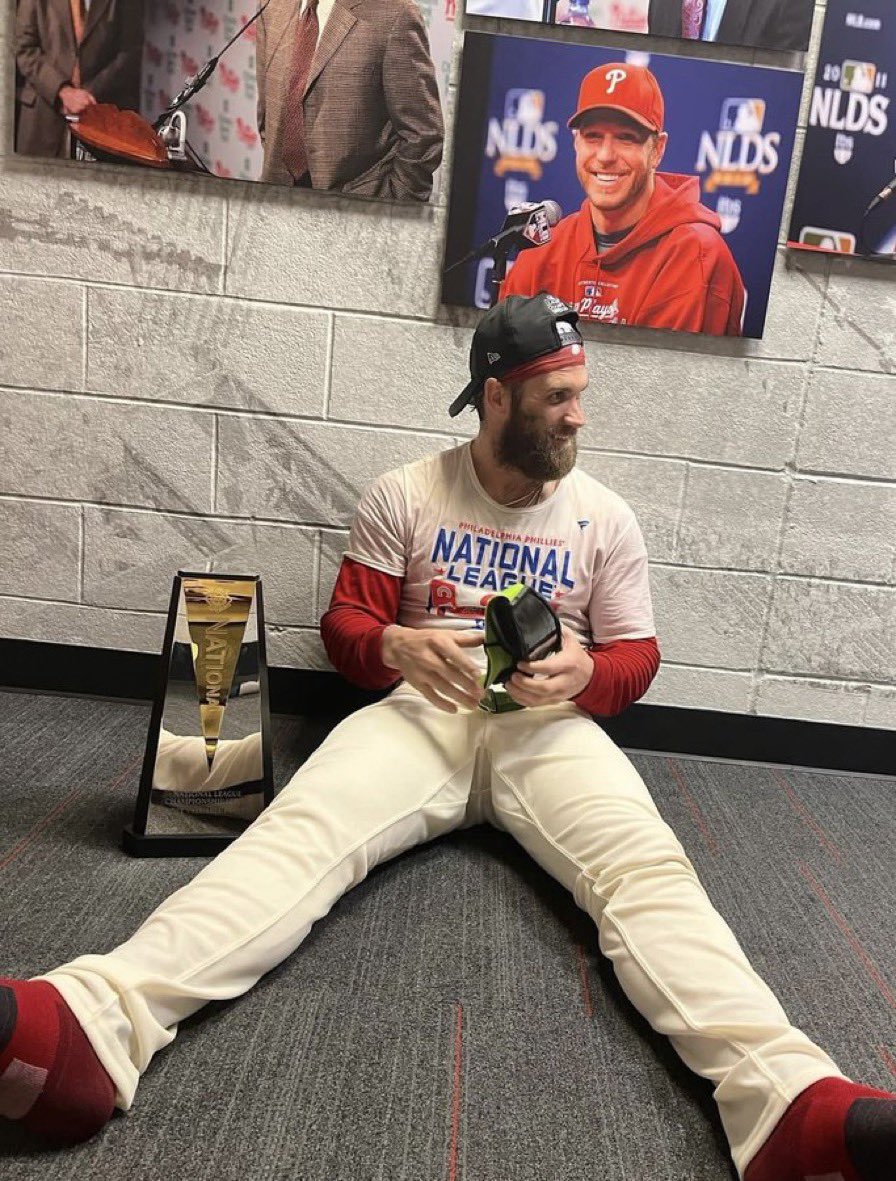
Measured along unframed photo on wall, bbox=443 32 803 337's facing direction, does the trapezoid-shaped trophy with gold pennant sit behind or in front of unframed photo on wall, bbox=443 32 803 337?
in front

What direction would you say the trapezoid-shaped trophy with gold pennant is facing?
toward the camera

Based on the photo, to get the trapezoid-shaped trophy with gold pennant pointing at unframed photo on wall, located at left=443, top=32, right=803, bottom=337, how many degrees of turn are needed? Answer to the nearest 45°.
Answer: approximately 135° to its left

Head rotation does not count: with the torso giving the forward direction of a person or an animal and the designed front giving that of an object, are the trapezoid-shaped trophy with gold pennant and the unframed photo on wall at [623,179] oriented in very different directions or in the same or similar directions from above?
same or similar directions

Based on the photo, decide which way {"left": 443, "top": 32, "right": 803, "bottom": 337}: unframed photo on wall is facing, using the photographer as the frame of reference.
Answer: facing the viewer

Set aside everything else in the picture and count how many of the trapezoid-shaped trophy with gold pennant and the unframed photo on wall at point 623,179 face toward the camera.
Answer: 2

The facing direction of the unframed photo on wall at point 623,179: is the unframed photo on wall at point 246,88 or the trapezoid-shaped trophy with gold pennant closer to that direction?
the trapezoid-shaped trophy with gold pennant

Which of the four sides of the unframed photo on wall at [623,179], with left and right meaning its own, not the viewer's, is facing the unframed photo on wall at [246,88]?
right
